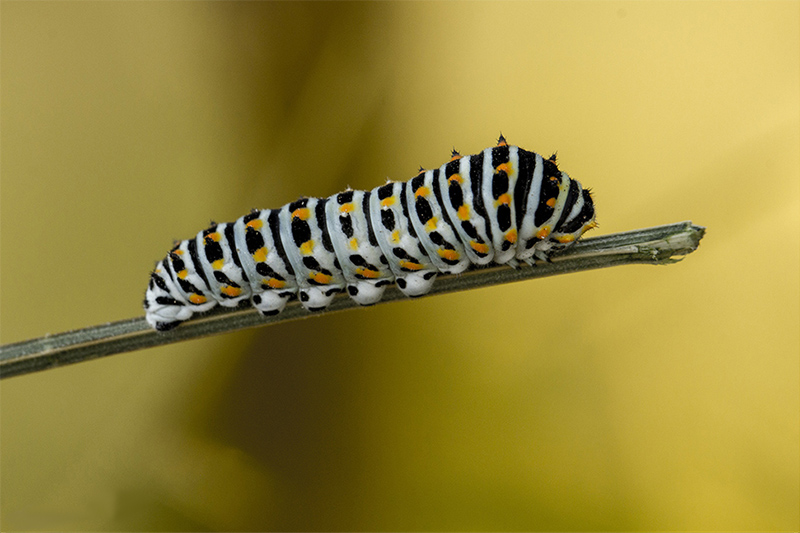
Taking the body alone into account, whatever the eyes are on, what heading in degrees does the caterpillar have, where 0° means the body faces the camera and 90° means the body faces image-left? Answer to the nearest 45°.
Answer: approximately 270°
